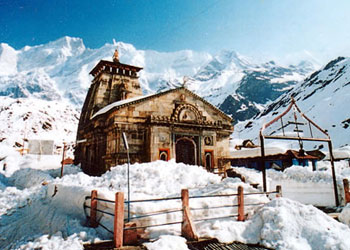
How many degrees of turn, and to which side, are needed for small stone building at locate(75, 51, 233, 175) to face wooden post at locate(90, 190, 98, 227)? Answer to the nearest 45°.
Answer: approximately 45° to its right

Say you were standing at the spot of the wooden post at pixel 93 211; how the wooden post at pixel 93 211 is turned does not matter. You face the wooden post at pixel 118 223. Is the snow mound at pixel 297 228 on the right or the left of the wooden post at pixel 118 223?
left

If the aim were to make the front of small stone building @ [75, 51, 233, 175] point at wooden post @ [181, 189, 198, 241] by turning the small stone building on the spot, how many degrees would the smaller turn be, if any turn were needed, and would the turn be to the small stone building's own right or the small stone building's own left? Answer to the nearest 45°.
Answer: approximately 45° to the small stone building's own right

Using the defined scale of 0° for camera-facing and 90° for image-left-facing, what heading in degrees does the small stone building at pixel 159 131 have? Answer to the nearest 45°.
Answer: approximately 315°

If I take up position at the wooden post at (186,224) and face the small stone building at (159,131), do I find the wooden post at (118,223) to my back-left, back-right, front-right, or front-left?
back-left
